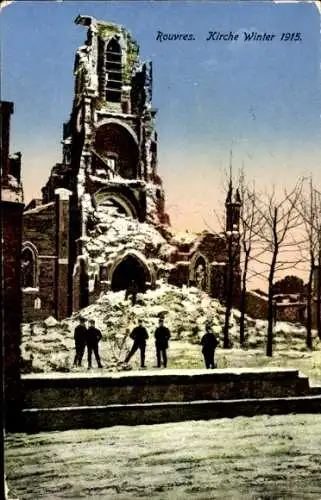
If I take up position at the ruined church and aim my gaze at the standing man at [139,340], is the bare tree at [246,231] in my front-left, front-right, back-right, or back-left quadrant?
front-left

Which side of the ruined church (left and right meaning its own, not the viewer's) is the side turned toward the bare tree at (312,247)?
left

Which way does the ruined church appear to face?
toward the camera

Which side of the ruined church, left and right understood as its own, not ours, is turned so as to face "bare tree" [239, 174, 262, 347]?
left
